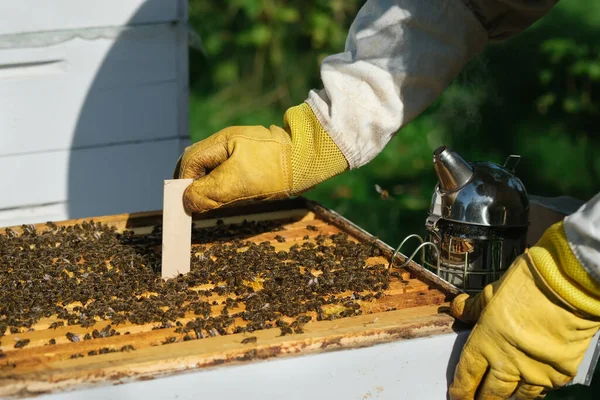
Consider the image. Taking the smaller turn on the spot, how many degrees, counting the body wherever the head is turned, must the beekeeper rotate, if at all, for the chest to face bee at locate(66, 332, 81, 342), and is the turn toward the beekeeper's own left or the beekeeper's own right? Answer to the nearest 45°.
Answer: approximately 45° to the beekeeper's own left

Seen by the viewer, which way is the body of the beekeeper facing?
to the viewer's left
